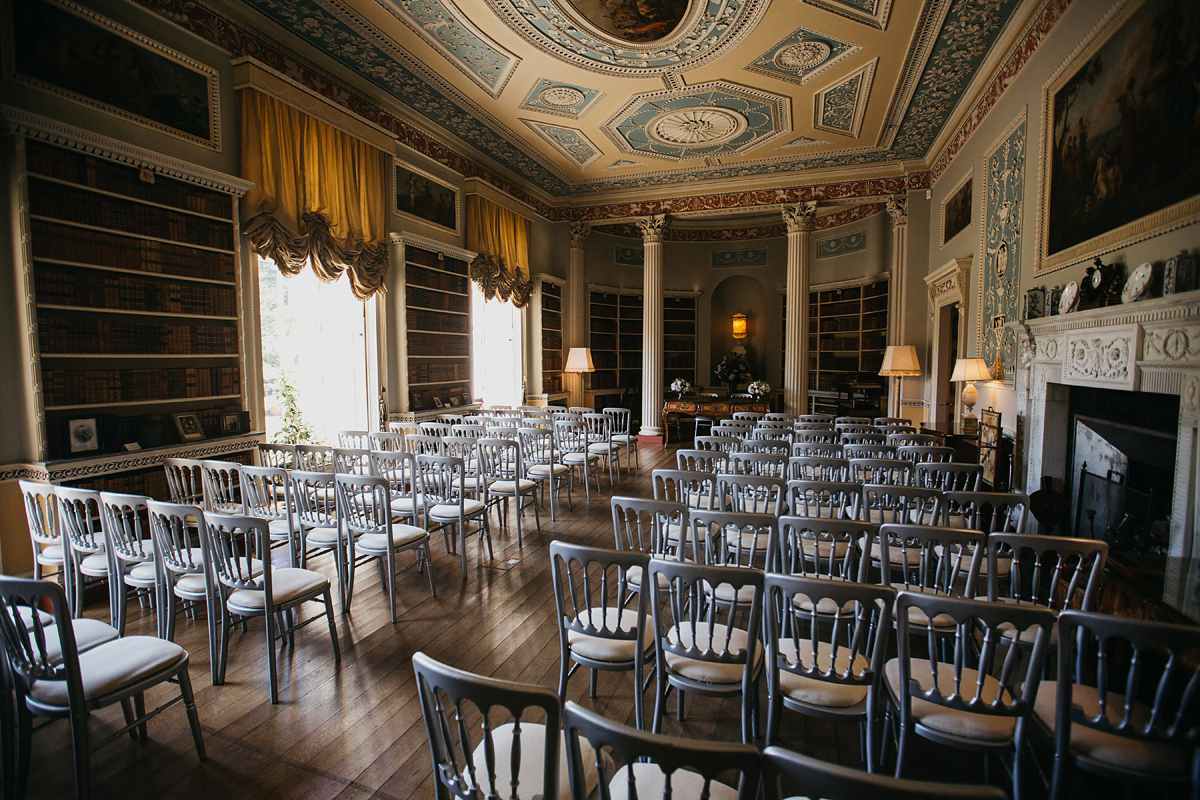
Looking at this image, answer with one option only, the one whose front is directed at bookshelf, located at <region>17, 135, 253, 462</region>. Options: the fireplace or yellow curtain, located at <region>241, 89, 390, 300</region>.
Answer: the fireplace

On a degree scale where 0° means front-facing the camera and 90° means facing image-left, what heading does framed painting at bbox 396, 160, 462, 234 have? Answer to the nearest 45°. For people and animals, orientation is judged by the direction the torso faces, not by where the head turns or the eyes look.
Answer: approximately 315°

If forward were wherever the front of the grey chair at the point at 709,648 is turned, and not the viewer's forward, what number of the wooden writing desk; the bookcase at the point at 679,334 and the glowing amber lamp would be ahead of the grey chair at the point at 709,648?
3

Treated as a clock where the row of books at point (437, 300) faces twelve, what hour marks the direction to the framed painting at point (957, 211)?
The framed painting is roughly at 11 o'clock from the row of books.

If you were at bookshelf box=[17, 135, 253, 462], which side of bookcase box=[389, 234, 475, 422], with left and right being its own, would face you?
right

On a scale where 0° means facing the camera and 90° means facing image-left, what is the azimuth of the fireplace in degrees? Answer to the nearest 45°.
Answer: approximately 45°

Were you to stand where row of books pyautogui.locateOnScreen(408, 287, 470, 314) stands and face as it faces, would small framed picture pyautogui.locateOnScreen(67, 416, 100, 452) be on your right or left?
on your right

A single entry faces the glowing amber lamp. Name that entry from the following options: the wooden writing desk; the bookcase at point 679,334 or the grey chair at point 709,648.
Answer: the grey chair

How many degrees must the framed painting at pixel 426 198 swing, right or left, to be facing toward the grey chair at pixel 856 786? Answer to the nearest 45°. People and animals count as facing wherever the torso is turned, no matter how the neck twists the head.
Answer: approximately 45° to its right

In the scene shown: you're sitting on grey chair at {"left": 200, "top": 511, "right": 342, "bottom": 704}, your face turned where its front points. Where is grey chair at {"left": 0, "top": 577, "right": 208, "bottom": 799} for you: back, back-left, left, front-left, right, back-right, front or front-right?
back

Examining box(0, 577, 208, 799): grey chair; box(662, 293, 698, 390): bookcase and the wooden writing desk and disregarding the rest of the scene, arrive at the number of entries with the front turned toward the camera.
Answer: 2

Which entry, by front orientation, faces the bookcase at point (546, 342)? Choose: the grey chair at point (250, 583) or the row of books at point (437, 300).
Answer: the grey chair
